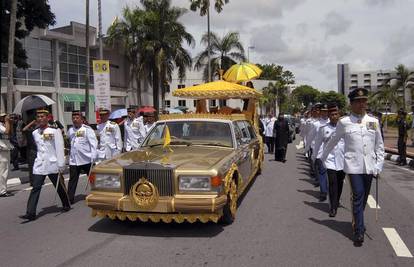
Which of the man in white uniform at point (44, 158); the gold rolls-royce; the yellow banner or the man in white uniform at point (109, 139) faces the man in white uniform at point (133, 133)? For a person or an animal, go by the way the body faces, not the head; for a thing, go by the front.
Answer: the yellow banner

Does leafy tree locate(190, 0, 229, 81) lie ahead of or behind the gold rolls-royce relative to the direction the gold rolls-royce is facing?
behind

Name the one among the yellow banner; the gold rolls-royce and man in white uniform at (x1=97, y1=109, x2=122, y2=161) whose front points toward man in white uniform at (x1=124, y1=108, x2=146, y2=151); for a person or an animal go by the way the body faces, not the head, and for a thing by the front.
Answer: the yellow banner

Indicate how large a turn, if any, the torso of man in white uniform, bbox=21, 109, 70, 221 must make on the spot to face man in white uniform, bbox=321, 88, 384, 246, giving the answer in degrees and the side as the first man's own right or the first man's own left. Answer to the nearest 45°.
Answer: approximately 90° to the first man's own left

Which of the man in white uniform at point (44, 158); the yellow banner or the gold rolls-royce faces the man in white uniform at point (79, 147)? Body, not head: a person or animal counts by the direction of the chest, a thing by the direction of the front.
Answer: the yellow banner

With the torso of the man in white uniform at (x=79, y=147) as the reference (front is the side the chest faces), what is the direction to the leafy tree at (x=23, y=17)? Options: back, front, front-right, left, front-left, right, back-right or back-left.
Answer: back-right

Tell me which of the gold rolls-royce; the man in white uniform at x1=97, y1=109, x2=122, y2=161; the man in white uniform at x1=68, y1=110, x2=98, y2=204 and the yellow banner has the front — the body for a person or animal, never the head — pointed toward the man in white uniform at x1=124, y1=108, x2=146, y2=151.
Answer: the yellow banner

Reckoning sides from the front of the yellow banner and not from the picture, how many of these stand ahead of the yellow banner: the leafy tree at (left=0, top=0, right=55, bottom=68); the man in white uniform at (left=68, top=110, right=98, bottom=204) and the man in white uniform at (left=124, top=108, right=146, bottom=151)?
2

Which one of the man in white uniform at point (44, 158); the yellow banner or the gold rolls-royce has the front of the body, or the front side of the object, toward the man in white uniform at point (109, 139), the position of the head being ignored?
the yellow banner
